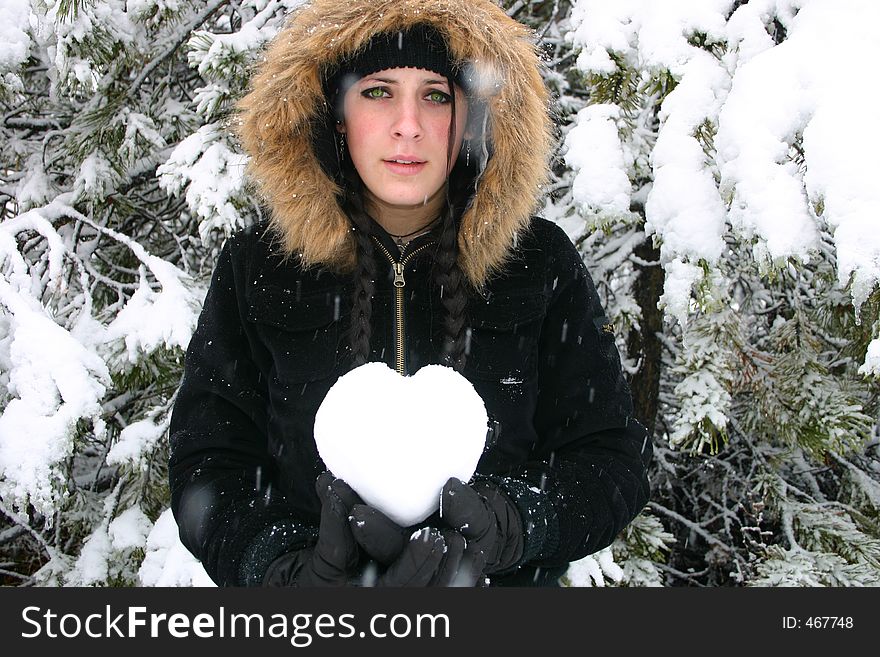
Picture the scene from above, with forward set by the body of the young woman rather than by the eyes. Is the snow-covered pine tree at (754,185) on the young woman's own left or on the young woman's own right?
on the young woman's own left

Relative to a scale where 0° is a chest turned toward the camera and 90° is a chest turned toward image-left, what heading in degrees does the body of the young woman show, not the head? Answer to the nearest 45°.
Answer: approximately 0°

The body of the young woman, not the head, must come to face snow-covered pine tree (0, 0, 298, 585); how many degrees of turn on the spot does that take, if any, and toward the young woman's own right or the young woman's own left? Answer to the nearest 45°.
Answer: approximately 135° to the young woman's own right

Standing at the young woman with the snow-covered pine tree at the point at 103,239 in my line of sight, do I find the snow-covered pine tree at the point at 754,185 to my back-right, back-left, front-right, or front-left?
back-right
